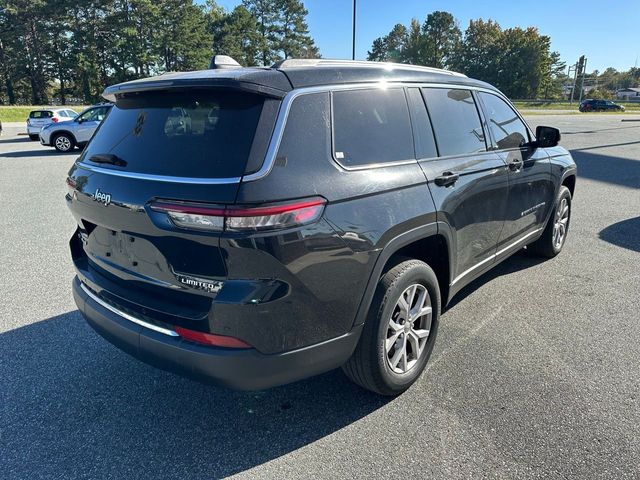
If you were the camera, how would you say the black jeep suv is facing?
facing away from the viewer and to the right of the viewer

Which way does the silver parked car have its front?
to the viewer's left

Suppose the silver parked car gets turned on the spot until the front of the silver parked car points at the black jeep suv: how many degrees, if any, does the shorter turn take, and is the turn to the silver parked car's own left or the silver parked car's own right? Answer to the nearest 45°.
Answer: approximately 90° to the silver parked car's own left

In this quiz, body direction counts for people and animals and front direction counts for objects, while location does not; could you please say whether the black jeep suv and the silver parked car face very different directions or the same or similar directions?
very different directions

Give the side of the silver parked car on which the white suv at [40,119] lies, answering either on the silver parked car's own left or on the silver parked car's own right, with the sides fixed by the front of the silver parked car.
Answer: on the silver parked car's own right

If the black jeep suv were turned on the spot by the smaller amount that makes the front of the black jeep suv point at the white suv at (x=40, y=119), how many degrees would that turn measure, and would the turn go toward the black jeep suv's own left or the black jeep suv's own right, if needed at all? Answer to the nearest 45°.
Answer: approximately 90° to the black jeep suv's own left

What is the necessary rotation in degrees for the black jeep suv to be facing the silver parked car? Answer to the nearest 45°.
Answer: approximately 90° to its left

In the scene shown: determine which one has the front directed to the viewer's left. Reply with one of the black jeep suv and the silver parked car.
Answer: the silver parked car
